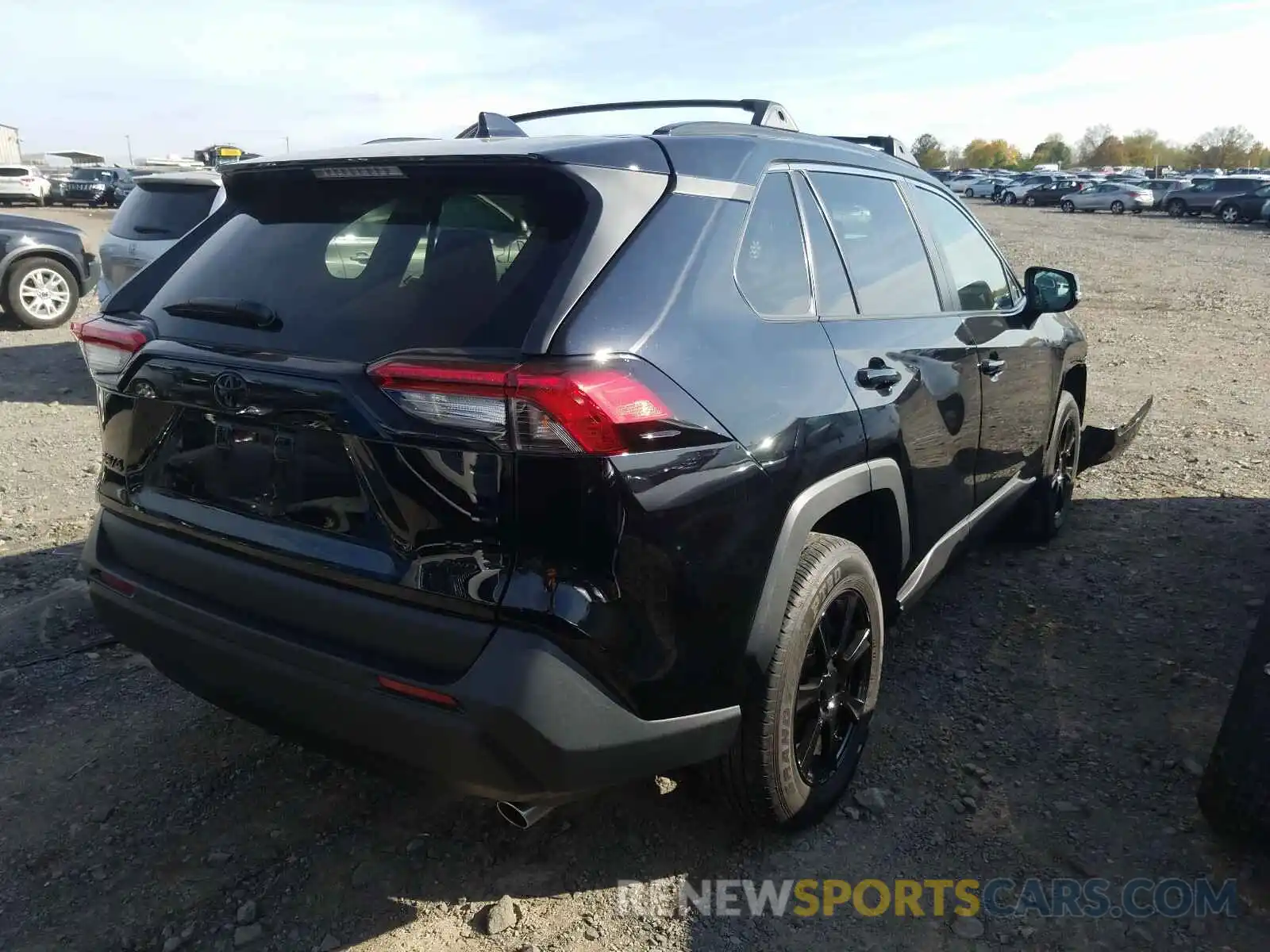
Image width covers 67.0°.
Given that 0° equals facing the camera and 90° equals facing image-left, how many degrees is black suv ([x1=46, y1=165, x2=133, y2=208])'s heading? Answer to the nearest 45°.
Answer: approximately 45°

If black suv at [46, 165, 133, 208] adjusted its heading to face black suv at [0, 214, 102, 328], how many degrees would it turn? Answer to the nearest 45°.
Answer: approximately 45° to its left

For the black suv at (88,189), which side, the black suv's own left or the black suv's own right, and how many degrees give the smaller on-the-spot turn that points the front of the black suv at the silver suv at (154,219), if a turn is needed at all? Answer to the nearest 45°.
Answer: approximately 45° to the black suv's own left

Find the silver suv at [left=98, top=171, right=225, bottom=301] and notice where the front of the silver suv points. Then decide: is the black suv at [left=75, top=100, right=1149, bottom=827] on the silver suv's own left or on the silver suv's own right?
on the silver suv's own right

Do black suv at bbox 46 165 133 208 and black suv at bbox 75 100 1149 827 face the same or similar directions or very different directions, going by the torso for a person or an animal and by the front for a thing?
very different directions

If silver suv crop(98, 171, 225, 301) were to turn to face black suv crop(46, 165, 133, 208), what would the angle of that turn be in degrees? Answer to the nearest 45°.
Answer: approximately 45° to its left

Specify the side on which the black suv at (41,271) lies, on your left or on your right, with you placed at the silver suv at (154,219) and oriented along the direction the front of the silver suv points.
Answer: on your left

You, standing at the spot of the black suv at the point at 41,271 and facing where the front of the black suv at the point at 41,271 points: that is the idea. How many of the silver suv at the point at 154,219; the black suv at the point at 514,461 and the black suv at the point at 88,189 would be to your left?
1

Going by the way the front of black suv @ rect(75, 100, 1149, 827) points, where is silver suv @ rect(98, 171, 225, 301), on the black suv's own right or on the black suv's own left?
on the black suv's own left

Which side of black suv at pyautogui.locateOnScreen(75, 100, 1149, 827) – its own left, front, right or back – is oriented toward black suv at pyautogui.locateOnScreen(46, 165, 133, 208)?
left

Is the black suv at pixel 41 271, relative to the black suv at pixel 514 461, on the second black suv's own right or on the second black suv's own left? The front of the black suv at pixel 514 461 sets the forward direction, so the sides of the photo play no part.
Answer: on the second black suv's own left

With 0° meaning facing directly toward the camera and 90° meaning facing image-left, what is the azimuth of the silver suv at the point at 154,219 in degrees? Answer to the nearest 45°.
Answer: approximately 225°
